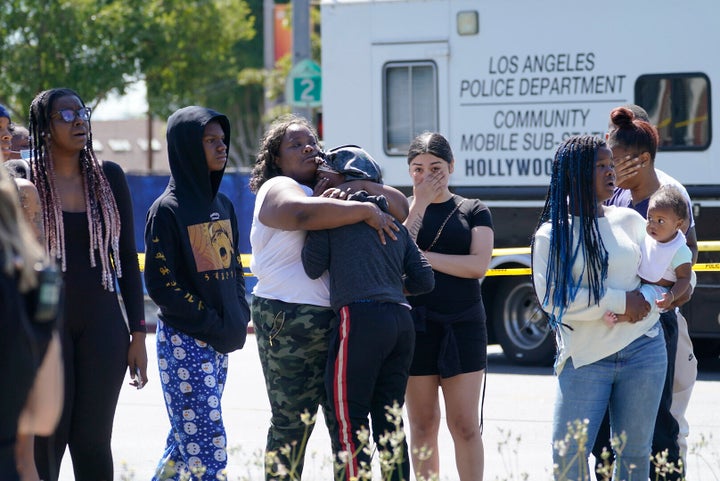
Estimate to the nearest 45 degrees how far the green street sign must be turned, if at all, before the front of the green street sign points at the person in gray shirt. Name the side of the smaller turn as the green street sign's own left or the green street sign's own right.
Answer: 0° — it already faces them

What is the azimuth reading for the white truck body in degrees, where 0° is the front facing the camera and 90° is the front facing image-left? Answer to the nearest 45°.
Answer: approximately 270°

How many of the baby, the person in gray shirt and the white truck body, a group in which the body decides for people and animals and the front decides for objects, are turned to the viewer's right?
1

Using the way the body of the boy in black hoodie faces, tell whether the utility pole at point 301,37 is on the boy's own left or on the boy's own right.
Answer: on the boy's own left

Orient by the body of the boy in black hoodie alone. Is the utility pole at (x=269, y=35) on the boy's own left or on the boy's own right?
on the boy's own left

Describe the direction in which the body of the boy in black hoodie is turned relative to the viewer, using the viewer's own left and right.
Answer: facing the viewer and to the right of the viewer

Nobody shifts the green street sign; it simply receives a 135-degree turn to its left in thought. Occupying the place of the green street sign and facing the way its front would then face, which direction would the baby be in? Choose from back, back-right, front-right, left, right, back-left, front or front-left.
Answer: back-right

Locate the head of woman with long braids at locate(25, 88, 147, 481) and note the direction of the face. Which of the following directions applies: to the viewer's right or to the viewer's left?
to the viewer's right

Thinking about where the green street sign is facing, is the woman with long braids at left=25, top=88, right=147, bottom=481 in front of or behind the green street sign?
in front

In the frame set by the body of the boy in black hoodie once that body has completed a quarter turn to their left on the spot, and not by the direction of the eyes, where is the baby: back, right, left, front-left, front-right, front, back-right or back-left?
front-right

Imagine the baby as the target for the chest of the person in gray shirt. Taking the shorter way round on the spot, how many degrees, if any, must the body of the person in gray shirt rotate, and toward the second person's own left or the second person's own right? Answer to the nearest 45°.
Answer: approximately 135° to the second person's own right

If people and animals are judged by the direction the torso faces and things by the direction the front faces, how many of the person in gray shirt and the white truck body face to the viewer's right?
1

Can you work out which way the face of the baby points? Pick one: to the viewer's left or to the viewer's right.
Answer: to the viewer's left

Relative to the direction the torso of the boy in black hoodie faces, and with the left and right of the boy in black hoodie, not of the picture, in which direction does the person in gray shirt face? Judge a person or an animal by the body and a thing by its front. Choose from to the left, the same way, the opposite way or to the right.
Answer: the opposite way

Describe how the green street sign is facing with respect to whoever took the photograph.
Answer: facing the viewer

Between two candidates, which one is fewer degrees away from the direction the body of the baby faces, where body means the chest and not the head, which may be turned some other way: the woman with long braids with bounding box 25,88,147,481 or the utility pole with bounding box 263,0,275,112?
the woman with long braids

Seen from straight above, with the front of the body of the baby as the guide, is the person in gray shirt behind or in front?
in front
